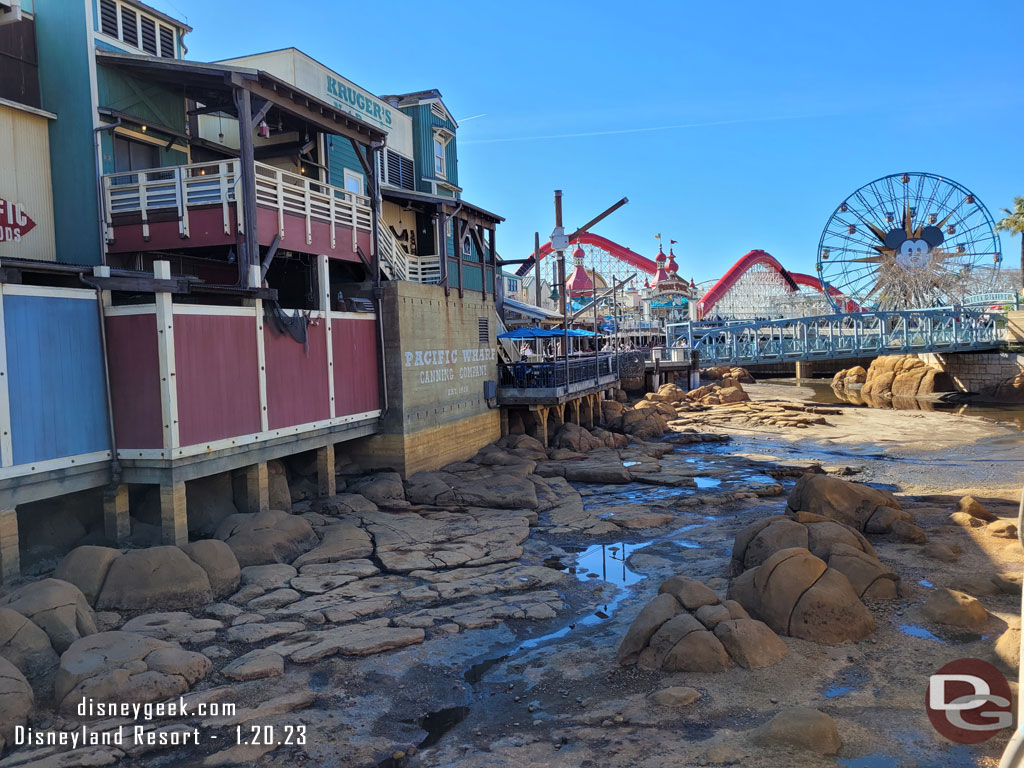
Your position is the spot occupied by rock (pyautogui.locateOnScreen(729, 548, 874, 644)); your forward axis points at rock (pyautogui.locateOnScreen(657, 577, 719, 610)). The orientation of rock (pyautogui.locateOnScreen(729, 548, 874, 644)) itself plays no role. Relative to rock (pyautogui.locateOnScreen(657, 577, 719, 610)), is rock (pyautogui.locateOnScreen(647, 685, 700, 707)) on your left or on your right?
left

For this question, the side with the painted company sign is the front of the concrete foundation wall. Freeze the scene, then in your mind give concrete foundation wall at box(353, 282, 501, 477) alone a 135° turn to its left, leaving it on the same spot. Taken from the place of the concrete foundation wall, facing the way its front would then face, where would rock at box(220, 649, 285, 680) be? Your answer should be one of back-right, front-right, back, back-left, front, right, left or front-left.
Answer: back

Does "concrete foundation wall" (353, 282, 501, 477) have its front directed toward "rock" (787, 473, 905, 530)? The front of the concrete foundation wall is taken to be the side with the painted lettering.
yes

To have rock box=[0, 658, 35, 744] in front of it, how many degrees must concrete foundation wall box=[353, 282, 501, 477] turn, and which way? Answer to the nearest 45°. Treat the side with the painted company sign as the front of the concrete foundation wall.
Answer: approximately 45° to its right

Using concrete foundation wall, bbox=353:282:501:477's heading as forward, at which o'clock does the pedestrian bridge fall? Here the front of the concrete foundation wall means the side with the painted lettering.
The pedestrian bridge is roughly at 9 o'clock from the concrete foundation wall.

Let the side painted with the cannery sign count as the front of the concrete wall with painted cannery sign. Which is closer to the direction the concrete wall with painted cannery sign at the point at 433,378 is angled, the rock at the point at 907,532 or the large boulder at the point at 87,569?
the rock

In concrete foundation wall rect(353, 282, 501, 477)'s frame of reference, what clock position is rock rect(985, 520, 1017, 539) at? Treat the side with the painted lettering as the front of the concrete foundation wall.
The rock is roughly at 12 o'clock from the concrete foundation wall.

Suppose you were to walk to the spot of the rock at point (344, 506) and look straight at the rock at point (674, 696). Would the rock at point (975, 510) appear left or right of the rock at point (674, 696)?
left

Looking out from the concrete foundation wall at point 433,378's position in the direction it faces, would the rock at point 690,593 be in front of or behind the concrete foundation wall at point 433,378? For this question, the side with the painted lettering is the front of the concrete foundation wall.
in front

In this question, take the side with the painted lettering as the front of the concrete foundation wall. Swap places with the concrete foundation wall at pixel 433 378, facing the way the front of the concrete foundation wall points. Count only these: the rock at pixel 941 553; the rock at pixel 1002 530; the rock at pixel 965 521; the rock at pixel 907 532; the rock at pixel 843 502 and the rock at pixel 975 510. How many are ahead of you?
6

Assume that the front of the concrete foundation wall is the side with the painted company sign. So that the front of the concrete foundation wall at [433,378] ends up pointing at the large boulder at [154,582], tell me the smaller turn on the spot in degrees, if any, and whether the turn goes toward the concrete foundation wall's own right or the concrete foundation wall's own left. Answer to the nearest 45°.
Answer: approximately 45° to the concrete foundation wall's own right

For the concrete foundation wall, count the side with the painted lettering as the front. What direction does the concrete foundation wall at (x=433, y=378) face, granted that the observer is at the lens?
facing the viewer and to the right of the viewer

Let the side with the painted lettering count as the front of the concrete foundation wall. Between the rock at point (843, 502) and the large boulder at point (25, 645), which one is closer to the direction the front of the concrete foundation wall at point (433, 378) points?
the rock

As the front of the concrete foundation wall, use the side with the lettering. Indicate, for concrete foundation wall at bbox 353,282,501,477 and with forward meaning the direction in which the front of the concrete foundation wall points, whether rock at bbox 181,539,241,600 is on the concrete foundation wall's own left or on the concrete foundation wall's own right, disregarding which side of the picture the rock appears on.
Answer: on the concrete foundation wall's own right

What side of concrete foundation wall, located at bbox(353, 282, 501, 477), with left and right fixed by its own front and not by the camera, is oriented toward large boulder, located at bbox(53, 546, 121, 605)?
right
